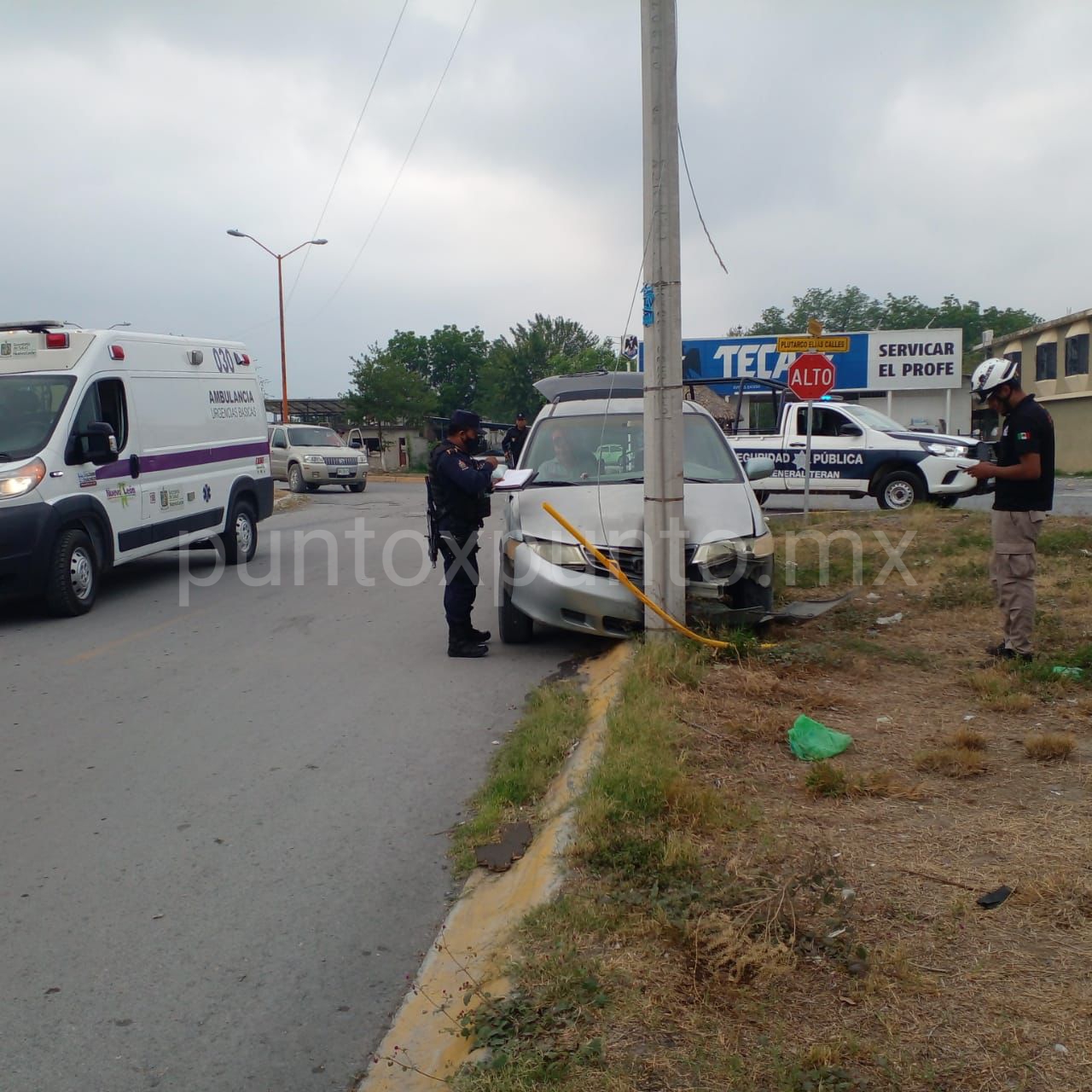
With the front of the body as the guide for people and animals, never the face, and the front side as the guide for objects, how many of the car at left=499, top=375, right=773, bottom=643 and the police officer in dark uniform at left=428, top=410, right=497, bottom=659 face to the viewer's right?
1

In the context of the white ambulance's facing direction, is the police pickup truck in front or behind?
behind

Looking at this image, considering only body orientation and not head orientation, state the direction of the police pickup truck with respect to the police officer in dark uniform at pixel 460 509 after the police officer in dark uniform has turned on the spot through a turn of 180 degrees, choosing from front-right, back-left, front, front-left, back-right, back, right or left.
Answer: back-right

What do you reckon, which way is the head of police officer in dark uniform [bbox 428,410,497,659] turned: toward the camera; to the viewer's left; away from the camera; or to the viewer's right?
to the viewer's right

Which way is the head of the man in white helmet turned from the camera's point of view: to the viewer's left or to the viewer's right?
to the viewer's left

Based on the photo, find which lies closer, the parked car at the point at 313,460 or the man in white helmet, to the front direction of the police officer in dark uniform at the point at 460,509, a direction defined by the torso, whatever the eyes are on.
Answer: the man in white helmet

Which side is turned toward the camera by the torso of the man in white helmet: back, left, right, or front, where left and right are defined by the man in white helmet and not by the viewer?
left

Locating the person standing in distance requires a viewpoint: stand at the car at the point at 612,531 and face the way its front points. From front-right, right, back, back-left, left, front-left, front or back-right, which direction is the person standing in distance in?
back

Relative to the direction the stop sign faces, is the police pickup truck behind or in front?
behind

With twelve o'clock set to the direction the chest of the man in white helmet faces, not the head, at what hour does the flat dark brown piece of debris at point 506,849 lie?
The flat dark brown piece of debris is roughly at 10 o'clock from the man in white helmet.

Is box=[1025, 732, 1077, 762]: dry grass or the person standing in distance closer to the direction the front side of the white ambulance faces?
the dry grass

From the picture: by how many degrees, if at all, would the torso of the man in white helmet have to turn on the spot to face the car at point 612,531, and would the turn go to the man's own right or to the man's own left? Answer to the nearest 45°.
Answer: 0° — they already face it

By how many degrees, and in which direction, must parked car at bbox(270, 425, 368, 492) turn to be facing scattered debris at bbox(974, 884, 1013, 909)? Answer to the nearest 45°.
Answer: approximately 45° to its right

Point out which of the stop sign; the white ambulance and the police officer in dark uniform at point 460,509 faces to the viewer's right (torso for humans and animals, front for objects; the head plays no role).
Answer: the police officer in dark uniform

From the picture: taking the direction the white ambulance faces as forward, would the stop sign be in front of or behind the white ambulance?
behind
